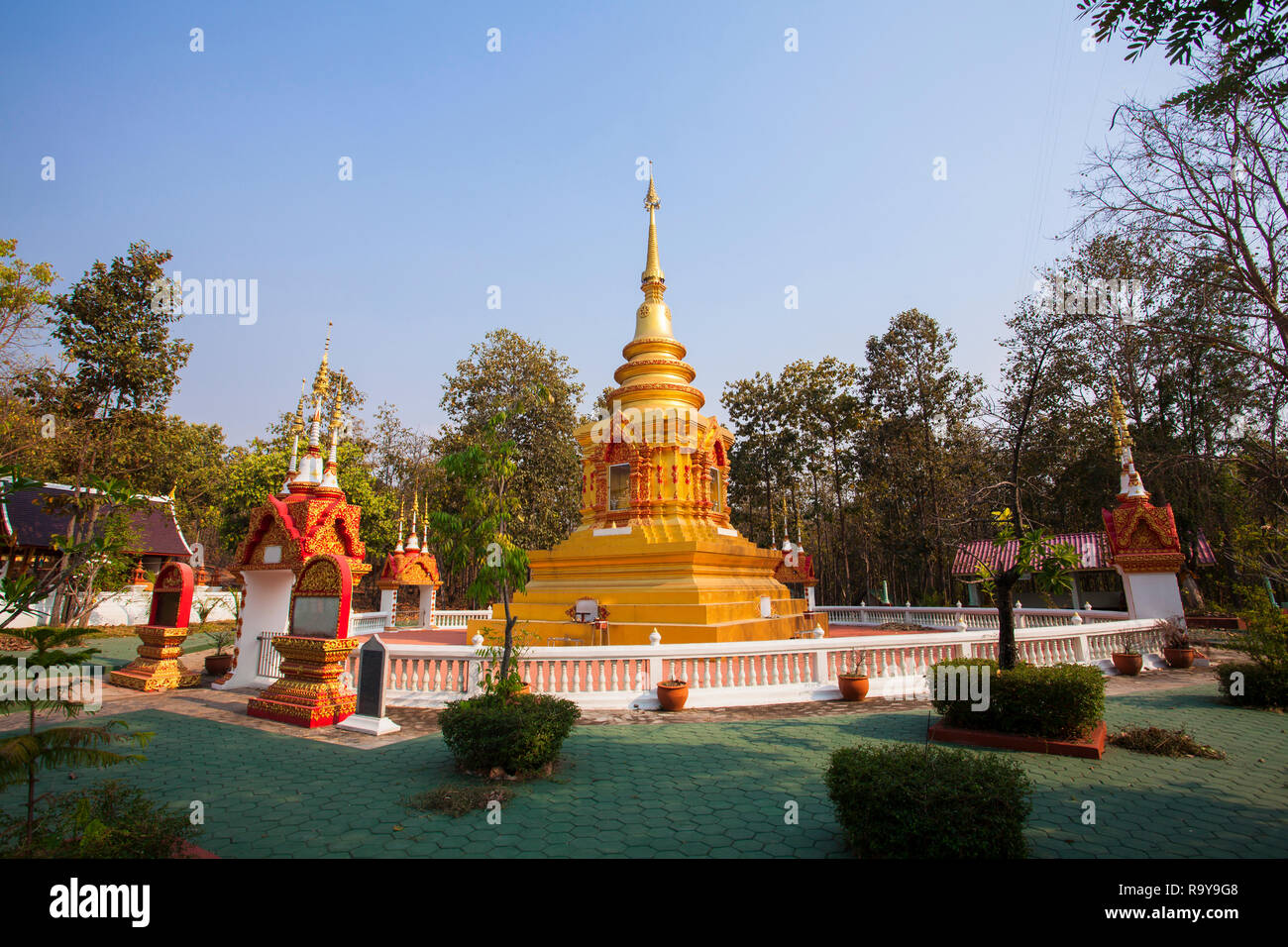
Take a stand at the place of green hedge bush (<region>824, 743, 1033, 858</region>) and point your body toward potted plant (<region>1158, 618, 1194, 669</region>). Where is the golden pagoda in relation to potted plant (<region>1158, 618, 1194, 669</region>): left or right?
left

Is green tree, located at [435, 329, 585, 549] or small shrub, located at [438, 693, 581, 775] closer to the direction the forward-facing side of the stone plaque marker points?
the small shrub

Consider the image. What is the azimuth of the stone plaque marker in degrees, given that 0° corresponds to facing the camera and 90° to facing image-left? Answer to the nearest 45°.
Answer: approximately 45°

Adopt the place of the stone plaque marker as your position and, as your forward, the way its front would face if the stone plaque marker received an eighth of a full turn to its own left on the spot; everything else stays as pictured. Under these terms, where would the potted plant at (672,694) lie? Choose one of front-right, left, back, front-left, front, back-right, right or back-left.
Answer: left

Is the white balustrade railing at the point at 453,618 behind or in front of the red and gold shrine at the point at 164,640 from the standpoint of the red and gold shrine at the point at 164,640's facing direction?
behind

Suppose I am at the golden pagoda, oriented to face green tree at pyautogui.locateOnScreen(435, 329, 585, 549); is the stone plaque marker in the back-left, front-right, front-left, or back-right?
back-left

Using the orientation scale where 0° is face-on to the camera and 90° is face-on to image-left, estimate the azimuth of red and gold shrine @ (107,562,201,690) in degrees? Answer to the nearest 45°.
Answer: approximately 45°

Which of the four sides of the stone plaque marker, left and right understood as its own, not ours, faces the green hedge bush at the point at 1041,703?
left

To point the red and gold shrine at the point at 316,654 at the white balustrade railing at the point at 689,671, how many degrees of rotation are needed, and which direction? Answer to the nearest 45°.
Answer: approximately 135° to its left
